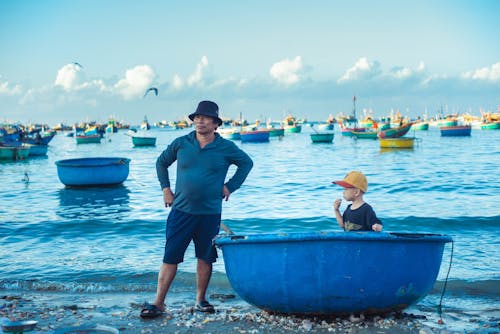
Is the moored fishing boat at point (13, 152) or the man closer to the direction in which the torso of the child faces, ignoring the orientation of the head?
the man

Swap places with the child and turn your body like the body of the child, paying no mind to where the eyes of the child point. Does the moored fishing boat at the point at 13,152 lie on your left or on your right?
on your right

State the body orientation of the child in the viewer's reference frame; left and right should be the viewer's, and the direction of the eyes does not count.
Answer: facing the viewer and to the left of the viewer

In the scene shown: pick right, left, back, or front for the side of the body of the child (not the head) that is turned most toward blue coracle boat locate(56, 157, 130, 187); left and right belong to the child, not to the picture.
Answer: right

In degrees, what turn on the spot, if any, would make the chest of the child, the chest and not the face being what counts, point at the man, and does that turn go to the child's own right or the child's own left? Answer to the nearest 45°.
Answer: approximately 45° to the child's own right

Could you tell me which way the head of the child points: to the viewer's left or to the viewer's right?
to the viewer's left
